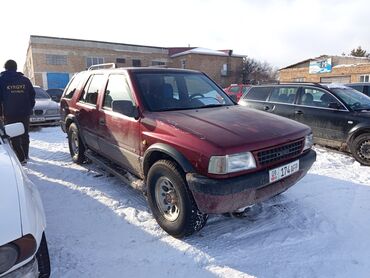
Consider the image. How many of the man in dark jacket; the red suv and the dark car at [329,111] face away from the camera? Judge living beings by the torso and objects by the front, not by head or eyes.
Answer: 1

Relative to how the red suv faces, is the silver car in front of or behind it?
behind

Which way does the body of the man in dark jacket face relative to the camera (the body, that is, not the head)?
away from the camera

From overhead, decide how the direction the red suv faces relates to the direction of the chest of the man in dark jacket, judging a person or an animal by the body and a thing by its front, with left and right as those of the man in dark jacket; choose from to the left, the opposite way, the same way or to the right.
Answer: the opposite way

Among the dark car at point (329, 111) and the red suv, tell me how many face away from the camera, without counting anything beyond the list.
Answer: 0

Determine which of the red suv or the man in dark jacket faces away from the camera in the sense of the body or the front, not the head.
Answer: the man in dark jacket

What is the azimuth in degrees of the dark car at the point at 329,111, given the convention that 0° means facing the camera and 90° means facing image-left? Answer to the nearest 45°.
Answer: approximately 315°

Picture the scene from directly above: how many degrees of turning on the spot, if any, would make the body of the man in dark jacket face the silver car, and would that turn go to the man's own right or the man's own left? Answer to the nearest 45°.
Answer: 0° — they already face it

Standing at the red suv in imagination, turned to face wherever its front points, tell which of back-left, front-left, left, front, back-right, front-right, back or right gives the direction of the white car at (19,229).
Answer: right

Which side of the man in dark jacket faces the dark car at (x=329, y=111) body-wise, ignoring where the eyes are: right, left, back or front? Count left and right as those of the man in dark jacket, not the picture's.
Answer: right

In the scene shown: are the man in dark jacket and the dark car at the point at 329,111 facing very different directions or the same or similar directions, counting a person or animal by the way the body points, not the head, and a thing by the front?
very different directions

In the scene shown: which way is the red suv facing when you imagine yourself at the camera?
facing the viewer and to the right of the viewer

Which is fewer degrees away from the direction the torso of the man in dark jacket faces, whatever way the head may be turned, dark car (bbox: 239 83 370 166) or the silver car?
the silver car

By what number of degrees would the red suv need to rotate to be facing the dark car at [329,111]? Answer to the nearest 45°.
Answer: approximately 90° to its left
